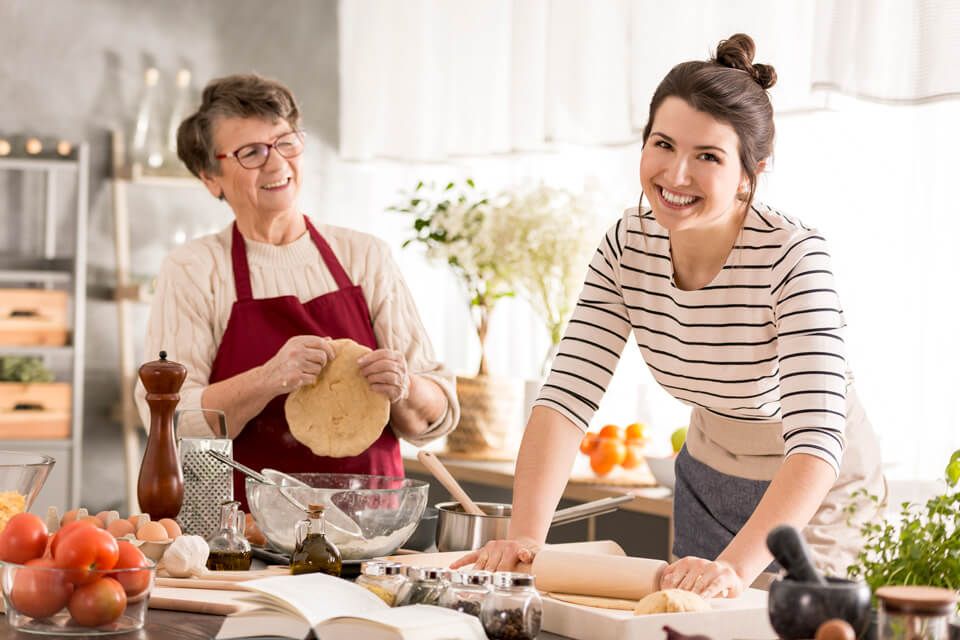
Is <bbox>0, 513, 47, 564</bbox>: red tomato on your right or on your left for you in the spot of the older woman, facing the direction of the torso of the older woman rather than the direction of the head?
on your right

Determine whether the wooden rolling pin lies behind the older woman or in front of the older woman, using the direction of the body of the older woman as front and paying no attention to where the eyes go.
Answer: in front

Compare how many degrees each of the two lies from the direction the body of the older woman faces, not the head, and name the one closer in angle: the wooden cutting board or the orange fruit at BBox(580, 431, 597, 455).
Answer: the wooden cutting board

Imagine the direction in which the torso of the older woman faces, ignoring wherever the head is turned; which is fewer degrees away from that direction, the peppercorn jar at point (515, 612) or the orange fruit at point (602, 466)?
the peppercorn jar

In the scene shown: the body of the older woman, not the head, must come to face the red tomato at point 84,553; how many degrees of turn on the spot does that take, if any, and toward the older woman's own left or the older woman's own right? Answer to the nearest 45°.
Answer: approximately 45° to the older woman's own right

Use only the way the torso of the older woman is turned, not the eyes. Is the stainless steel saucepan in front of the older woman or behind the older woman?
in front

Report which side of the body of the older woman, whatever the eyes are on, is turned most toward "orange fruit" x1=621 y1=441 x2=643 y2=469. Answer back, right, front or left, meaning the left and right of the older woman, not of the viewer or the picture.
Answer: left

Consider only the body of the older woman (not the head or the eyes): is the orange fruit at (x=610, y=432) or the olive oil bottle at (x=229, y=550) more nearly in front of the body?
the olive oil bottle

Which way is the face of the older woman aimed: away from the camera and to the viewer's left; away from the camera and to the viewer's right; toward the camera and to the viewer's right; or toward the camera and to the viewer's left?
toward the camera and to the viewer's right

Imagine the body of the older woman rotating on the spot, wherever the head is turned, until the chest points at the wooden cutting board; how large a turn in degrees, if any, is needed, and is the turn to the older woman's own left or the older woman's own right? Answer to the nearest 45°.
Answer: approximately 45° to the older woman's own right

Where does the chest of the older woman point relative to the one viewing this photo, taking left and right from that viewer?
facing the viewer and to the right of the viewer

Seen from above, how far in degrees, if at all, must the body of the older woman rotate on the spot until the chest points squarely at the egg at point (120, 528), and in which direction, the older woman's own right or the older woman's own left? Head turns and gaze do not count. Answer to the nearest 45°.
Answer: approximately 45° to the older woman's own right

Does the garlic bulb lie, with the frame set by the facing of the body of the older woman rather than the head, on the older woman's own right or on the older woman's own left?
on the older woman's own right

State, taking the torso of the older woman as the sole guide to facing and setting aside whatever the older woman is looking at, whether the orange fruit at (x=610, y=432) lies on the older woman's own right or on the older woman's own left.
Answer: on the older woman's own left
